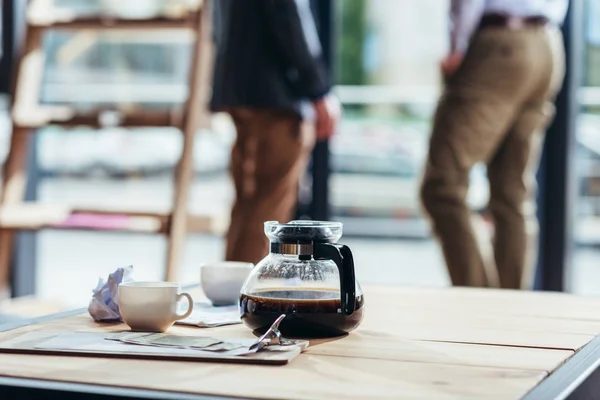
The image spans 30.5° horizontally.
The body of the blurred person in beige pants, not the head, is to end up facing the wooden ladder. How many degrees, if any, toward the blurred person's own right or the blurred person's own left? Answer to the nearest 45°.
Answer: approximately 45° to the blurred person's own left

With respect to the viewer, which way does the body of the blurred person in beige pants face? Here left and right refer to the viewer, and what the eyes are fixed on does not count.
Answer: facing away from the viewer and to the left of the viewer

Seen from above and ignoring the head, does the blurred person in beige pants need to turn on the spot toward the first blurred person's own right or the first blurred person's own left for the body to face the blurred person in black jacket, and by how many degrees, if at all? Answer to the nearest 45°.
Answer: approximately 45° to the first blurred person's own left

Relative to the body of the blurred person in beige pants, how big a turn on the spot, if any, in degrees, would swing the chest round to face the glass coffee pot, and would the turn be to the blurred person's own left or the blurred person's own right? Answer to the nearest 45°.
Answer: approximately 135° to the blurred person's own left

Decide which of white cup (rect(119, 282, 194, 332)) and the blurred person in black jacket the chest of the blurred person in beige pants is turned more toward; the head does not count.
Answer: the blurred person in black jacket

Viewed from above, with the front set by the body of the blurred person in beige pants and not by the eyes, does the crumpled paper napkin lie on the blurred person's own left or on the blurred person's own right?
on the blurred person's own left

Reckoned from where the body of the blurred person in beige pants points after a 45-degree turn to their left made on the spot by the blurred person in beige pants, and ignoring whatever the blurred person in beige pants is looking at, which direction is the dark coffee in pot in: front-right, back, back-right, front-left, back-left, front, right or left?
left

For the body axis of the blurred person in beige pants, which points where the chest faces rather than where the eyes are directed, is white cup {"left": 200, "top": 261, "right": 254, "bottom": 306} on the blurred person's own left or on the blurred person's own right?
on the blurred person's own left

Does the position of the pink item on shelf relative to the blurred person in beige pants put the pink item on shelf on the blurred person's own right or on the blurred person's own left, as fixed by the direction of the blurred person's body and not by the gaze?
on the blurred person's own left

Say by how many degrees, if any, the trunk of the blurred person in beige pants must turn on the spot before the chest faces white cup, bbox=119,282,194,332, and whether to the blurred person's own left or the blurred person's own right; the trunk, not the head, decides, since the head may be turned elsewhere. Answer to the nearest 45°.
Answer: approximately 135° to the blurred person's own left

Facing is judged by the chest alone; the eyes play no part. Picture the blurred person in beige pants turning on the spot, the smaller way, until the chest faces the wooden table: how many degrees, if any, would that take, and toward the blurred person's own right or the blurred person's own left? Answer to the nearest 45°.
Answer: approximately 135° to the blurred person's own left
